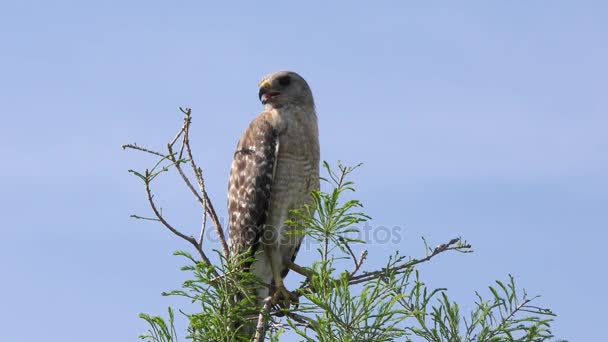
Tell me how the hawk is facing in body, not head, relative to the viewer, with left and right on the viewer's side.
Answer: facing the viewer and to the right of the viewer

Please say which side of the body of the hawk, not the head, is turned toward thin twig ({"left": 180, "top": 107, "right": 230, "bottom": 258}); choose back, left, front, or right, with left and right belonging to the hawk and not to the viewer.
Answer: right

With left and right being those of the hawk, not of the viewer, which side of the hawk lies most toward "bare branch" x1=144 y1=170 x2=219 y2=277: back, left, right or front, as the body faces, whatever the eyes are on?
right
